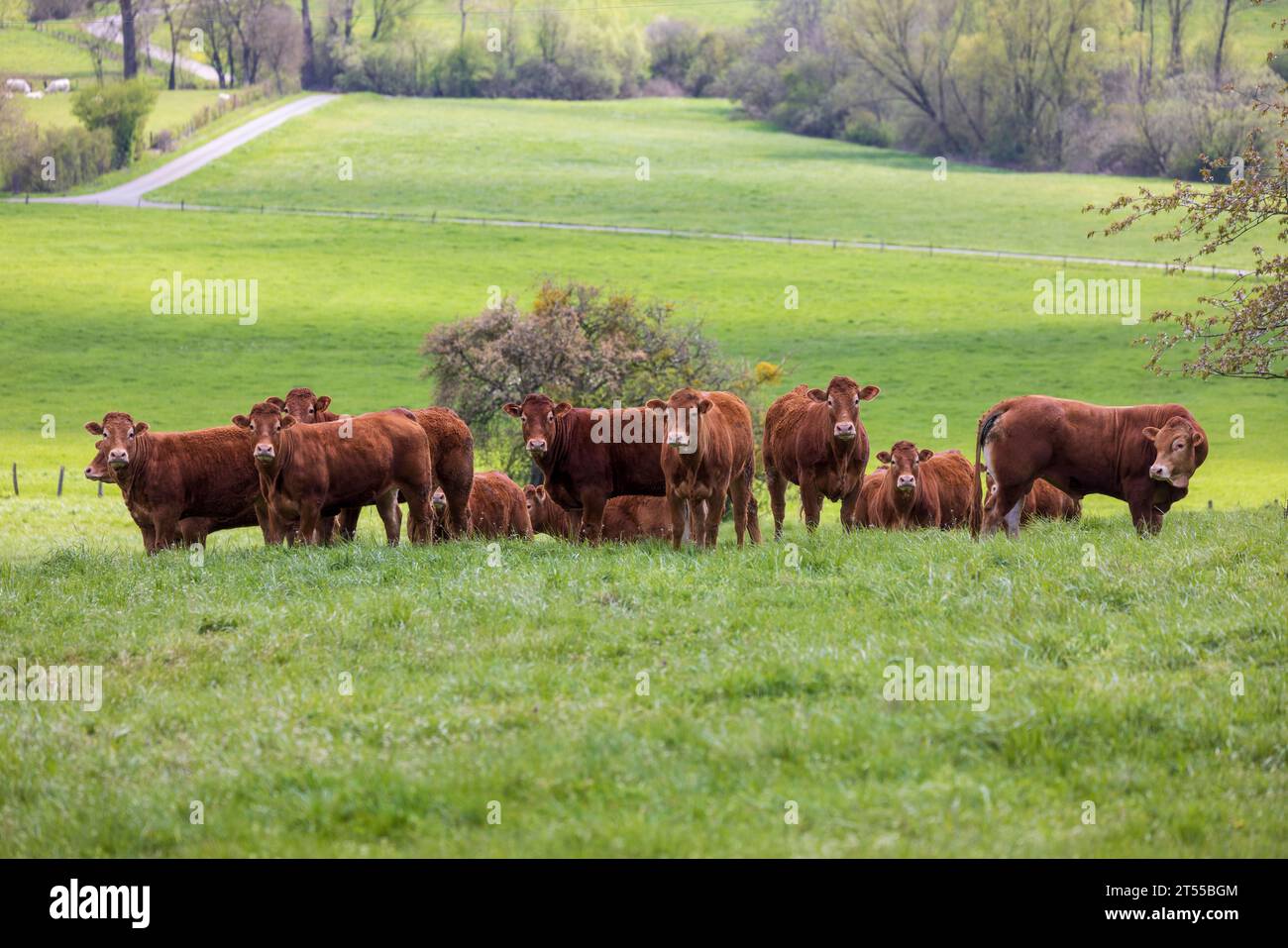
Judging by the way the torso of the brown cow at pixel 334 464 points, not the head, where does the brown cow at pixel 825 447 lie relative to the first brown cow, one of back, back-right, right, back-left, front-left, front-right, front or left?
back-left

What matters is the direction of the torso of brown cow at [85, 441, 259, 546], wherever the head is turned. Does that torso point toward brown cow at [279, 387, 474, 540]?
no

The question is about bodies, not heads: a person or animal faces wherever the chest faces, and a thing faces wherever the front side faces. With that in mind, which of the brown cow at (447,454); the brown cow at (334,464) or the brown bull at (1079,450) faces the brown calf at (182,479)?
the brown cow at (447,454)

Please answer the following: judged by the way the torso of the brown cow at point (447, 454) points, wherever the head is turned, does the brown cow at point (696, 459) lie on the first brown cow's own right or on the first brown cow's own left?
on the first brown cow's own left

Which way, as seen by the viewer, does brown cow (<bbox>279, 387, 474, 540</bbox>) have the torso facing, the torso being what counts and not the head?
to the viewer's left

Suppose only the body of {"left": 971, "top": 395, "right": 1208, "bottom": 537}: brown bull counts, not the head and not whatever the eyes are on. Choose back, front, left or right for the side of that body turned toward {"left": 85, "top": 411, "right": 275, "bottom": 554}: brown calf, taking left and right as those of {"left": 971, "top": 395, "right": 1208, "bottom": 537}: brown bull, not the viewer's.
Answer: back

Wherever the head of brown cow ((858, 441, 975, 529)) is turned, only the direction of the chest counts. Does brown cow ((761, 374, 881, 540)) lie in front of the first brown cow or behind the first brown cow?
in front

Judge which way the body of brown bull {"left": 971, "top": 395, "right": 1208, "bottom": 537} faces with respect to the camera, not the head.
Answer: to the viewer's right

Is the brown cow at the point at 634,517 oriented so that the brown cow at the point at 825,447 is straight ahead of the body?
no

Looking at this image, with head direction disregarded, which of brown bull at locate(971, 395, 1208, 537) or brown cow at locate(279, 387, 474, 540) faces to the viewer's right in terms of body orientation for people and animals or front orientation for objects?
the brown bull

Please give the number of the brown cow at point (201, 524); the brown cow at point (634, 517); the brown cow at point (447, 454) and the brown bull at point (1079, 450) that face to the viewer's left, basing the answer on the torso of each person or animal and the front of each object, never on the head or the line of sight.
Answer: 3

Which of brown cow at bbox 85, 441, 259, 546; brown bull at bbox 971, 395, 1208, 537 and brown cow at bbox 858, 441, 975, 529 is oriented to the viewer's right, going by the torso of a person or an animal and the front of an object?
brown bull at bbox 971, 395, 1208, 537

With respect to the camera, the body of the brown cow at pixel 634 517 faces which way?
to the viewer's left

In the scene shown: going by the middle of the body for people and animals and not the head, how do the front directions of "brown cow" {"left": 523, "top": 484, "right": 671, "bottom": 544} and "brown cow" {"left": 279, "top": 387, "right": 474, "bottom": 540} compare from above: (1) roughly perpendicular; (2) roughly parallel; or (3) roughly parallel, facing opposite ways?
roughly parallel
